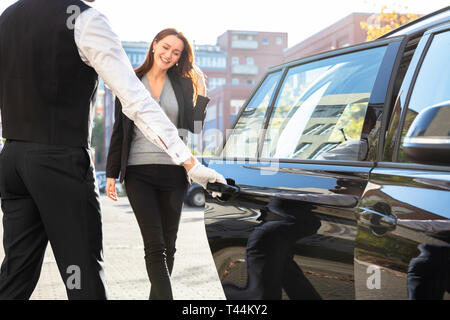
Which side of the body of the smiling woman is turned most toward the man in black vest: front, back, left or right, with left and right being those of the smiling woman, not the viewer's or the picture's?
front

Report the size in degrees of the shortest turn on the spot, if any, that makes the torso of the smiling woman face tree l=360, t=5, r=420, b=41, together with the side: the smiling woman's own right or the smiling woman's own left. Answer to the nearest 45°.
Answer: approximately 135° to the smiling woman's own left

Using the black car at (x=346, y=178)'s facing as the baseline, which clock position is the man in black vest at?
The man in black vest is roughly at 4 o'clock from the black car.

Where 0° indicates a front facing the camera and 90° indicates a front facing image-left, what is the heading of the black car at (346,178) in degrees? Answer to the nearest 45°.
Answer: approximately 315°

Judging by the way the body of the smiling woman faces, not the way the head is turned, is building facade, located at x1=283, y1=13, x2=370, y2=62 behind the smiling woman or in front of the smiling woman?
behind

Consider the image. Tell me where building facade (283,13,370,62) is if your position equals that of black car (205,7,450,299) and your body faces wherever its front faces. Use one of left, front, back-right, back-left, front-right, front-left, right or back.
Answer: back-left

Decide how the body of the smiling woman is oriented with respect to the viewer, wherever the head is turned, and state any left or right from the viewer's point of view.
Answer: facing the viewer

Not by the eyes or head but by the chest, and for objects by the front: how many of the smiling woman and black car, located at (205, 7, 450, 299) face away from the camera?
0

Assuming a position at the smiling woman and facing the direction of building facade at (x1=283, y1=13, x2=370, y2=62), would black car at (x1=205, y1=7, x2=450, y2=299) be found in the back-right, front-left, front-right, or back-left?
back-right
